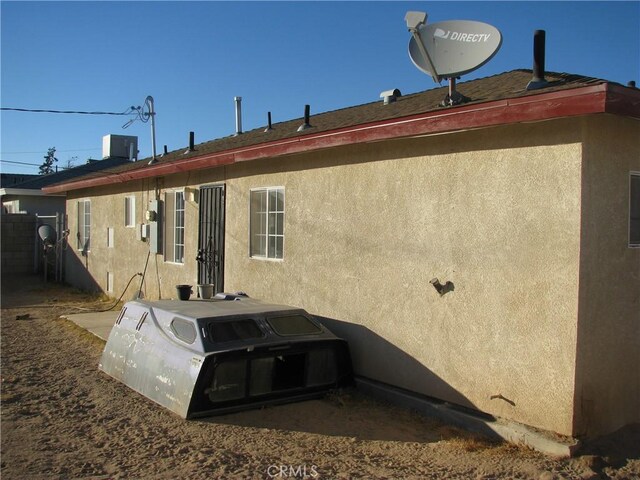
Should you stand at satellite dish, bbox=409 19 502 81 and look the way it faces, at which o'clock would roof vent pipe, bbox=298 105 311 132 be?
The roof vent pipe is roughly at 3 o'clock from the satellite dish.

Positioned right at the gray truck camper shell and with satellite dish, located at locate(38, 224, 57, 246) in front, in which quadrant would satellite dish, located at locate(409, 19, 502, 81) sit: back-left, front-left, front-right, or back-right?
back-right

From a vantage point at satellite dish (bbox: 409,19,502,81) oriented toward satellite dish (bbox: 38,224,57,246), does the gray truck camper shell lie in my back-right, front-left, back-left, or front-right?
front-left

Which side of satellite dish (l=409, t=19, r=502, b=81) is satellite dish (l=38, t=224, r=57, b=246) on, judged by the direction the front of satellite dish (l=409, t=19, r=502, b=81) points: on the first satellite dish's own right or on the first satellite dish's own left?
on the first satellite dish's own right

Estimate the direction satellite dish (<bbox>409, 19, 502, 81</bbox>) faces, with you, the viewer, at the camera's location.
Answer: facing the viewer and to the left of the viewer
